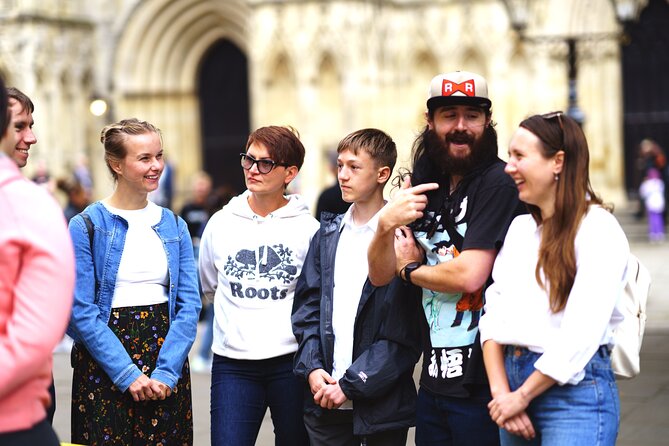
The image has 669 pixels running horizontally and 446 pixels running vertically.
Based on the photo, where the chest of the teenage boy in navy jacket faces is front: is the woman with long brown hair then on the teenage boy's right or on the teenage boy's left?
on the teenage boy's left

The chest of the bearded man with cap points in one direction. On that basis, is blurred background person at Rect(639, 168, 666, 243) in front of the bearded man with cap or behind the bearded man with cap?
behind

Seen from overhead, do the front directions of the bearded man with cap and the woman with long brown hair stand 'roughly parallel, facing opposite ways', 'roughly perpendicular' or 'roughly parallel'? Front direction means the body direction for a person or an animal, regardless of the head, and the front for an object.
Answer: roughly parallel

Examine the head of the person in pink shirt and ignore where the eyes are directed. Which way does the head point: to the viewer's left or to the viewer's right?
to the viewer's right

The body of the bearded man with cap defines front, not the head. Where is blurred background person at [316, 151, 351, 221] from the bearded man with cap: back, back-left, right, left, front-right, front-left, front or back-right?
back-right

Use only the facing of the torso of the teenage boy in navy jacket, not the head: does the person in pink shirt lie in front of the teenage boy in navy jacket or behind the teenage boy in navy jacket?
in front

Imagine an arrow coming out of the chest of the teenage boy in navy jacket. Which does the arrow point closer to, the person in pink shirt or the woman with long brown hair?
the person in pink shirt

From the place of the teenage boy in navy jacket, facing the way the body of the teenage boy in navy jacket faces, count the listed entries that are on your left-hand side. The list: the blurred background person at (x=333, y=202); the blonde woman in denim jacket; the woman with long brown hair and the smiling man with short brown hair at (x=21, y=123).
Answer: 1

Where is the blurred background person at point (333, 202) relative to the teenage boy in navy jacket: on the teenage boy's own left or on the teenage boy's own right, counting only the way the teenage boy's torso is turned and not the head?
on the teenage boy's own right

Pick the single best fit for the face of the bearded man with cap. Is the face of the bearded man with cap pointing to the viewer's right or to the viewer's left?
to the viewer's left

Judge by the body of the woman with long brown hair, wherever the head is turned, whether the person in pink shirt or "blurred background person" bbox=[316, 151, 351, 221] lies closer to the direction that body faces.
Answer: the person in pink shirt

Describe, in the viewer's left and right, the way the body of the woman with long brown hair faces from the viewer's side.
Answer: facing the viewer and to the left of the viewer
